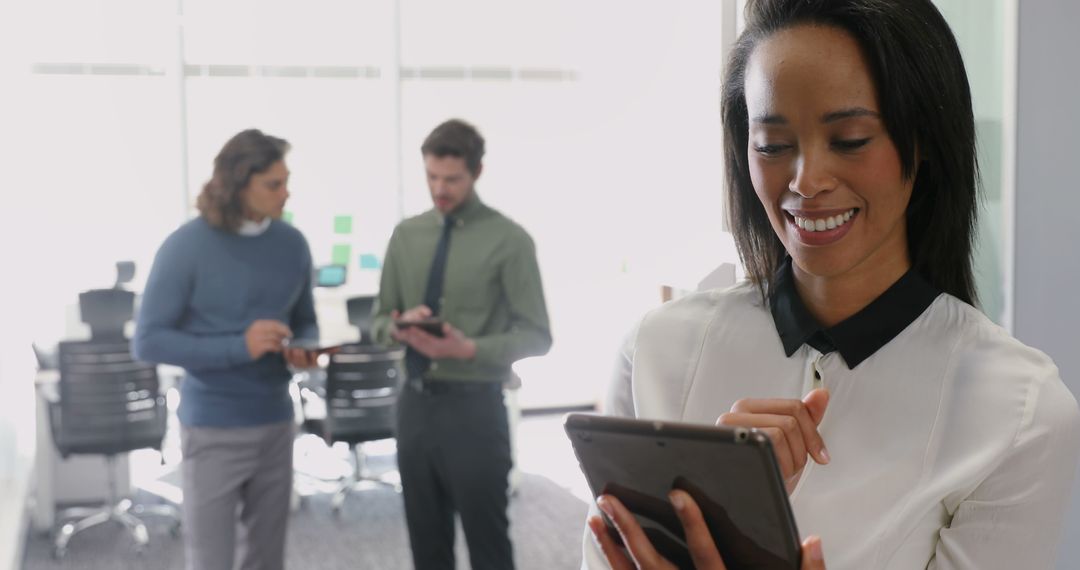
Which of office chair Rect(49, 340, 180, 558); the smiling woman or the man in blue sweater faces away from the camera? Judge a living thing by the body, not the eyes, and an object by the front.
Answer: the office chair

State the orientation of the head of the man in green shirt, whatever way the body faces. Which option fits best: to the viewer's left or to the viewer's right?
to the viewer's left

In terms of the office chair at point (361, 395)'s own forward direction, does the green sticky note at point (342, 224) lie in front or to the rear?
in front

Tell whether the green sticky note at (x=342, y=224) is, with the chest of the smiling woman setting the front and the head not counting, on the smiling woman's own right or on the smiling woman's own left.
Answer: on the smiling woman's own right

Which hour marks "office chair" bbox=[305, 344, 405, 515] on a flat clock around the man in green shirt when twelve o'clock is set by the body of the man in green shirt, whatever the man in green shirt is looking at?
The office chair is roughly at 4 o'clock from the man in green shirt.

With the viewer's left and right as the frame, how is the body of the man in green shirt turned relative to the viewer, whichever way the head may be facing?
facing the viewer and to the left of the viewer

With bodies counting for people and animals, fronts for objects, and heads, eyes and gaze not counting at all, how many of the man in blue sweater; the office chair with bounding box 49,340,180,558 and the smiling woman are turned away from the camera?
1

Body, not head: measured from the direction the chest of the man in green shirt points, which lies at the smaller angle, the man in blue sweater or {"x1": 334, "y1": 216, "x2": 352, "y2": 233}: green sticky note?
the man in blue sweater

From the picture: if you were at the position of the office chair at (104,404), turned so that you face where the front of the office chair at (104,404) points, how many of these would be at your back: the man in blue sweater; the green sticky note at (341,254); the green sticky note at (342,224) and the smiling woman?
2

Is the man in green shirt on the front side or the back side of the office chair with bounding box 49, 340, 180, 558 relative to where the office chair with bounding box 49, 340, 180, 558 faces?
on the back side

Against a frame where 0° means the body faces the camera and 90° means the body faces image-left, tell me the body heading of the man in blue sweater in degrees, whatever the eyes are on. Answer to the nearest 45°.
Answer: approximately 315°

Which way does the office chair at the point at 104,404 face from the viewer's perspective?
away from the camera
